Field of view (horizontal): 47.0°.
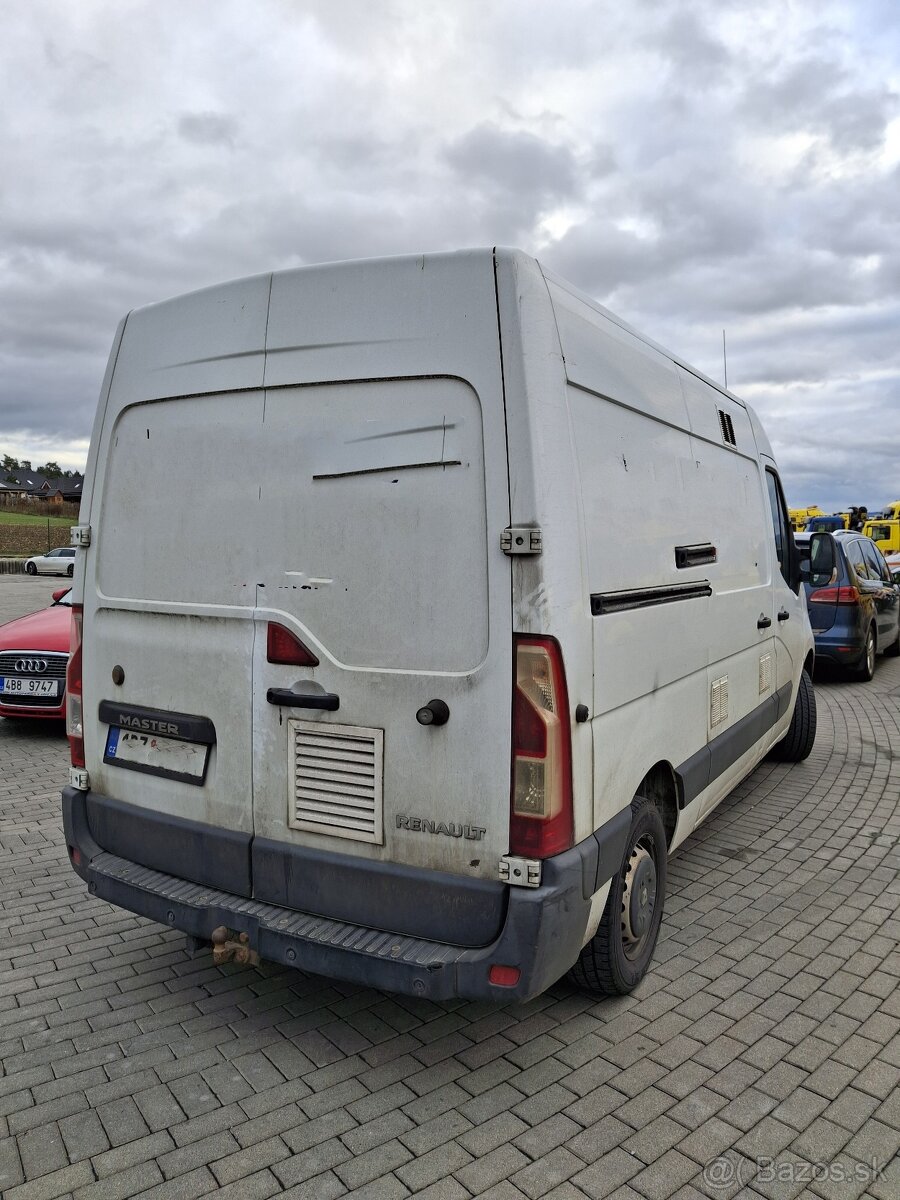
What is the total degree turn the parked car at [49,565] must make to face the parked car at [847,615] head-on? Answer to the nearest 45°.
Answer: approximately 90° to its left

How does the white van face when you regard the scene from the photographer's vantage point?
facing away from the viewer and to the right of the viewer

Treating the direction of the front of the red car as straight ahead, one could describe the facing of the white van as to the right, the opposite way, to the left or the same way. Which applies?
the opposite way

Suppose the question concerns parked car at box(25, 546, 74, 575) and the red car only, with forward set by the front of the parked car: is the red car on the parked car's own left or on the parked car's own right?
on the parked car's own left

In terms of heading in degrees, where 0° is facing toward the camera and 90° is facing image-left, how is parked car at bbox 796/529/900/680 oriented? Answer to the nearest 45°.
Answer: approximately 225°

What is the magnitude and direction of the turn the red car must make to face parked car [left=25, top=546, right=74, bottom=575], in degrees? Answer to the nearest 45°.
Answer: approximately 135° to its right

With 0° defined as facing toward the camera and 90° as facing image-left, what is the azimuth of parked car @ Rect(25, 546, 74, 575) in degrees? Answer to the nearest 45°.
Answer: approximately 90°

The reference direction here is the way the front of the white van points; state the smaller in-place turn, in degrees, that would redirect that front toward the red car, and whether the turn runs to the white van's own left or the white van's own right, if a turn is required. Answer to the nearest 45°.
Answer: approximately 90° to the white van's own left

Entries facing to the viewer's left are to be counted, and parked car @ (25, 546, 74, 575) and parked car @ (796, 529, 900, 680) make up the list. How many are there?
1

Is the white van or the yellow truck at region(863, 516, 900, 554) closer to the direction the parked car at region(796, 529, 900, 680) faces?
the yellow truck

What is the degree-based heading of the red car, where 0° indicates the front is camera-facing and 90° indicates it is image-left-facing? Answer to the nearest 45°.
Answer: approximately 45°

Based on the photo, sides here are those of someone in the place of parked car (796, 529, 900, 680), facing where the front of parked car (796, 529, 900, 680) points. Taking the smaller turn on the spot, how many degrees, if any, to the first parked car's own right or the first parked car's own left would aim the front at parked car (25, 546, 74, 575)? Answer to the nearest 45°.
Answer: approximately 90° to the first parked car's own left

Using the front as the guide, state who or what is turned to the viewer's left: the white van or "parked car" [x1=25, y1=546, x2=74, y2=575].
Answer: the parked car

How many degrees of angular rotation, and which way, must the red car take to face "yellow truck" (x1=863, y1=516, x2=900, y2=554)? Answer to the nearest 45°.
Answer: approximately 180°

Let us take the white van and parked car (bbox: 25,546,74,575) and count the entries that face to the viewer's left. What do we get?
1

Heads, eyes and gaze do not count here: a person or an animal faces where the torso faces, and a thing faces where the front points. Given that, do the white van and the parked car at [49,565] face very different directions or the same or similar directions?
very different directions

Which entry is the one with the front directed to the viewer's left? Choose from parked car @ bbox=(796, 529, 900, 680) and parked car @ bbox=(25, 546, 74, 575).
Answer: parked car @ bbox=(25, 546, 74, 575)
